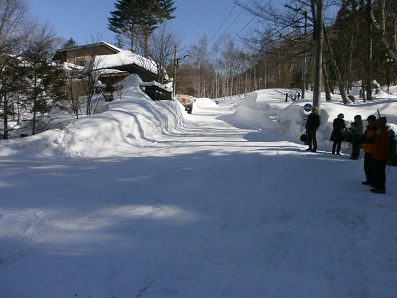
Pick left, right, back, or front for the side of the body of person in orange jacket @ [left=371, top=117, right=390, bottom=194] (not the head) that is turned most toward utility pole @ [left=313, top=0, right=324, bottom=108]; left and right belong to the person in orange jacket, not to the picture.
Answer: right

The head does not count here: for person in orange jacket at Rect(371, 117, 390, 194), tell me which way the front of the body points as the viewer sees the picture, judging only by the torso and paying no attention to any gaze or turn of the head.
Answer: to the viewer's left

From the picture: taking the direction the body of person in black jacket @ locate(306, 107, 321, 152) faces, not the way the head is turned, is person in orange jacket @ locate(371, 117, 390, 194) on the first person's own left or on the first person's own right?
on the first person's own left

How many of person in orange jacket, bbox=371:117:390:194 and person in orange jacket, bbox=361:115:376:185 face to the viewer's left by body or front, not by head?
2

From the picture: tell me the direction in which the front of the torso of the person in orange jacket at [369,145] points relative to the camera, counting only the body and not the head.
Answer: to the viewer's left

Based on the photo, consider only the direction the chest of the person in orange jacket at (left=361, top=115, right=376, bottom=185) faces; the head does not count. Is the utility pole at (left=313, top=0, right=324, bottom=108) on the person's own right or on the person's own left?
on the person's own right

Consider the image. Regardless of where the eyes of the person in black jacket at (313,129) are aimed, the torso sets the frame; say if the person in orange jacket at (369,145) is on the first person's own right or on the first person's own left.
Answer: on the first person's own left

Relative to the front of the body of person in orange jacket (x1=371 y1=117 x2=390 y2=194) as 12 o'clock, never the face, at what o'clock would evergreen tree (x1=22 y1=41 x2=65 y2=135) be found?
The evergreen tree is roughly at 12 o'clock from the person in orange jacket.
